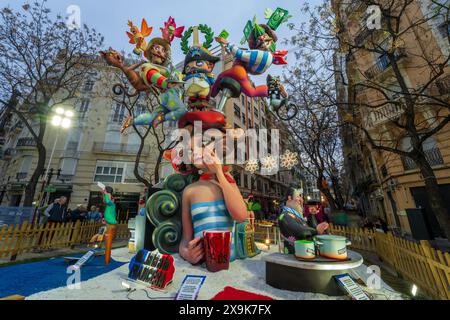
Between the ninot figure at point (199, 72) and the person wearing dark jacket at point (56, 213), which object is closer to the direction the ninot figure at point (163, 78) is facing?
the ninot figure

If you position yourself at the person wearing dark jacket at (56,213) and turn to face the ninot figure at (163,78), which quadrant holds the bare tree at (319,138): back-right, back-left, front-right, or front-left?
front-left

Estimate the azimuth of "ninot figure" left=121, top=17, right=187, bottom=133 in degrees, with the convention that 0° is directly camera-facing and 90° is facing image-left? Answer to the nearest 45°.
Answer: approximately 315°

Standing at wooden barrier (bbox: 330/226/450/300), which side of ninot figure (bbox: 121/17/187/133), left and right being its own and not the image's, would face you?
front

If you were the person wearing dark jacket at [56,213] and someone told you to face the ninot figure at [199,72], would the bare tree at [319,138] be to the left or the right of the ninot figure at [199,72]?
left
